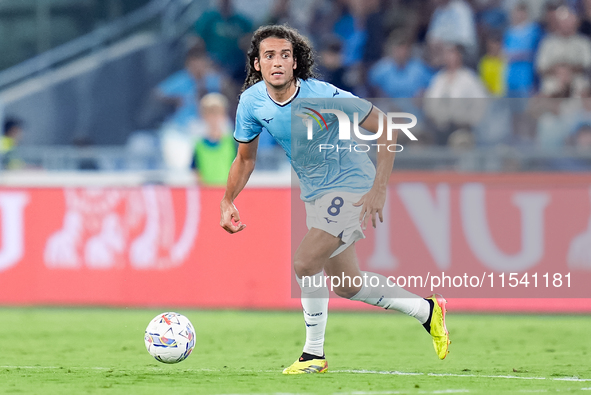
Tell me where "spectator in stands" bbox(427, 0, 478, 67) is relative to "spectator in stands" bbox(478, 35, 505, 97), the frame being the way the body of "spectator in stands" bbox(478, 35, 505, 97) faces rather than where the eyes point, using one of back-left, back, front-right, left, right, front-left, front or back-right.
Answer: right

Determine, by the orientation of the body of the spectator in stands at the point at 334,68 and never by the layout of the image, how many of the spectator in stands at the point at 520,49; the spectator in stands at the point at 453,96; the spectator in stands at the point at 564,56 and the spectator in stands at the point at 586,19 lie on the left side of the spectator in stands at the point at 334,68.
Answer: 4

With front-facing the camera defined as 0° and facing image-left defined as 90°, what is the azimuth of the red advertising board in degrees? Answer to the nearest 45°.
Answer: approximately 0°

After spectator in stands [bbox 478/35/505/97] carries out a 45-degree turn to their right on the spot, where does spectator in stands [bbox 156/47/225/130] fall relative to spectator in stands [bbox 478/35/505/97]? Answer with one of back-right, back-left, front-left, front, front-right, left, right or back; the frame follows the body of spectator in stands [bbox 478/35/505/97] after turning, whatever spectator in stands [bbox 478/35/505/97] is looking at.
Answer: front-right

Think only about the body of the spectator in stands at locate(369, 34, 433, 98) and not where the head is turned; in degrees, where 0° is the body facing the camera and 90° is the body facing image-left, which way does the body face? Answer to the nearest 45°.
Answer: approximately 0°

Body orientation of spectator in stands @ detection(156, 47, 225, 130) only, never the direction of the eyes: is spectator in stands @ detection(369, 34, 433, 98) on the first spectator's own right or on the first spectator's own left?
on the first spectator's own left
